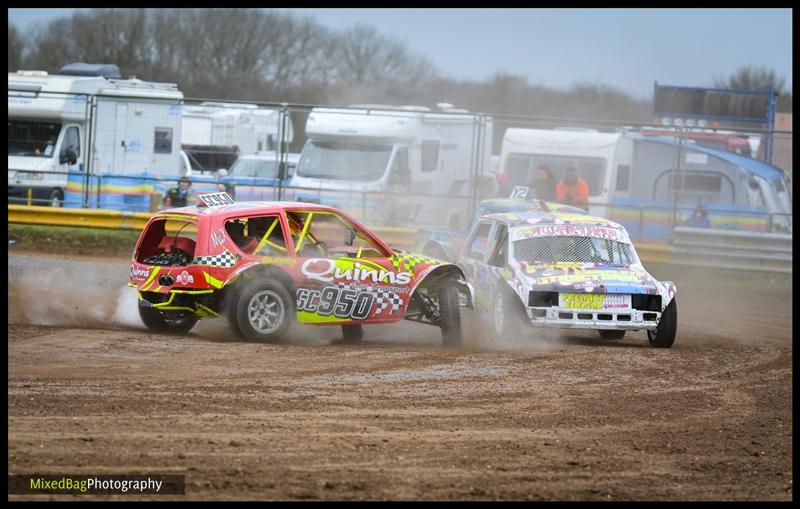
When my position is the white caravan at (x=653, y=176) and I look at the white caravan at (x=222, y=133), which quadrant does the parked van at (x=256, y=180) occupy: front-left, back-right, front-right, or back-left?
front-left

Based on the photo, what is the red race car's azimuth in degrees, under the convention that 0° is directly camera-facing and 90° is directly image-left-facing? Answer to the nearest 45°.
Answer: approximately 225°

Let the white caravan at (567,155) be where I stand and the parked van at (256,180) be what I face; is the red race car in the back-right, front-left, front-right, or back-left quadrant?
front-left

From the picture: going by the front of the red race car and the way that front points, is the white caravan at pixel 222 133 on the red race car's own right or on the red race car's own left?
on the red race car's own left

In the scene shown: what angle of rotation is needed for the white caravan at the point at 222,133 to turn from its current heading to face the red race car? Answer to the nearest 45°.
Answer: approximately 45° to its left

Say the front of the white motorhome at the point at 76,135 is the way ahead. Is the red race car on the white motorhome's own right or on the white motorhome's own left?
on the white motorhome's own left

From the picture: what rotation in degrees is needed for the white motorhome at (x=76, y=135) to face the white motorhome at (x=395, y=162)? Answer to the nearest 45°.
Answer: approximately 90° to its left

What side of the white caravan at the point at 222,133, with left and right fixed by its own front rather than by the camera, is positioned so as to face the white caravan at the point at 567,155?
left

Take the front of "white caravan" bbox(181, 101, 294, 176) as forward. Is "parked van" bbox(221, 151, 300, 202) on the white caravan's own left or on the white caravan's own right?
on the white caravan's own left

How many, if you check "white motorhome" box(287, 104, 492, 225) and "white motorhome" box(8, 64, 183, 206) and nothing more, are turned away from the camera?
0

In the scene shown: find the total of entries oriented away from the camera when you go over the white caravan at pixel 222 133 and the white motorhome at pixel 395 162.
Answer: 0

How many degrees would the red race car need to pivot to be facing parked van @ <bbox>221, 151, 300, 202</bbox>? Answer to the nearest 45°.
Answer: approximately 45° to its left

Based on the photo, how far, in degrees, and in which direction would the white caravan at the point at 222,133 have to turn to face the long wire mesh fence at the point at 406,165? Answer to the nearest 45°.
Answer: approximately 45° to its left

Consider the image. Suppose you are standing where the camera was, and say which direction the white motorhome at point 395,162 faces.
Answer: facing the viewer and to the left of the viewer

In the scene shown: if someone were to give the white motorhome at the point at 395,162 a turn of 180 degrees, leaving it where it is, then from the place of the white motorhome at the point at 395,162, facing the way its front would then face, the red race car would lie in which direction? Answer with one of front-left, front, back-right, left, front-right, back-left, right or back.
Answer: back-right

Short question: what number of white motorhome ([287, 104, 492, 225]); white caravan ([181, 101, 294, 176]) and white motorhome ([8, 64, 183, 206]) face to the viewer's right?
0
